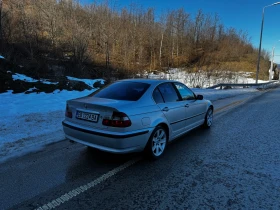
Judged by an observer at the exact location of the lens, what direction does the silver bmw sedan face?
facing away from the viewer and to the right of the viewer
